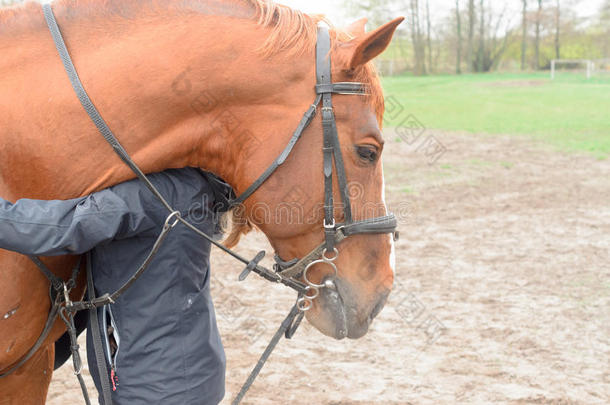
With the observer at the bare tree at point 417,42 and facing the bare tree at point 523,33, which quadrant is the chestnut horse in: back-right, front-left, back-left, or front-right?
back-right

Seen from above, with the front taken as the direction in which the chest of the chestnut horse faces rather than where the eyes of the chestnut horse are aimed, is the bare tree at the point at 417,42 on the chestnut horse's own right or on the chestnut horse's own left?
on the chestnut horse's own left

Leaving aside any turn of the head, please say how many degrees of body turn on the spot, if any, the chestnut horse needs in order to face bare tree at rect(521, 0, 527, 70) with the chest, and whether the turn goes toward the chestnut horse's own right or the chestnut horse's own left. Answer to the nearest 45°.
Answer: approximately 45° to the chestnut horse's own left

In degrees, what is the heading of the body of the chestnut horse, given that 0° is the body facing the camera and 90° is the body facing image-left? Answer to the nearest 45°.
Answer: approximately 270°

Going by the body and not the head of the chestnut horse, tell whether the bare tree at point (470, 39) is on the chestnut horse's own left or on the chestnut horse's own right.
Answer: on the chestnut horse's own left

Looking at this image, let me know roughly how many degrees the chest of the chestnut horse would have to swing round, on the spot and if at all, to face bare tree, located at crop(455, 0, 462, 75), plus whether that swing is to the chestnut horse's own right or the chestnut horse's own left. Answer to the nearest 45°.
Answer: approximately 45° to the chestnut horse's own left

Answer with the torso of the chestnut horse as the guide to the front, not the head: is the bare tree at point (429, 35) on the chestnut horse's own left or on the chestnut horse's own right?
on the chestnut horse's own left

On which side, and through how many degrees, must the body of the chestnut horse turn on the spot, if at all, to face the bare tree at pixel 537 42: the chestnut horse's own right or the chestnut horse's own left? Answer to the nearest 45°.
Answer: approximately 45° to the chestnut horse's own left

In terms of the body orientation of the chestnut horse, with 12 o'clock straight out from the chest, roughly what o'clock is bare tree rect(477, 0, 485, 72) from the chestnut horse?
The bare tree is roughly at 10 o'clock from the chestnut horse.
